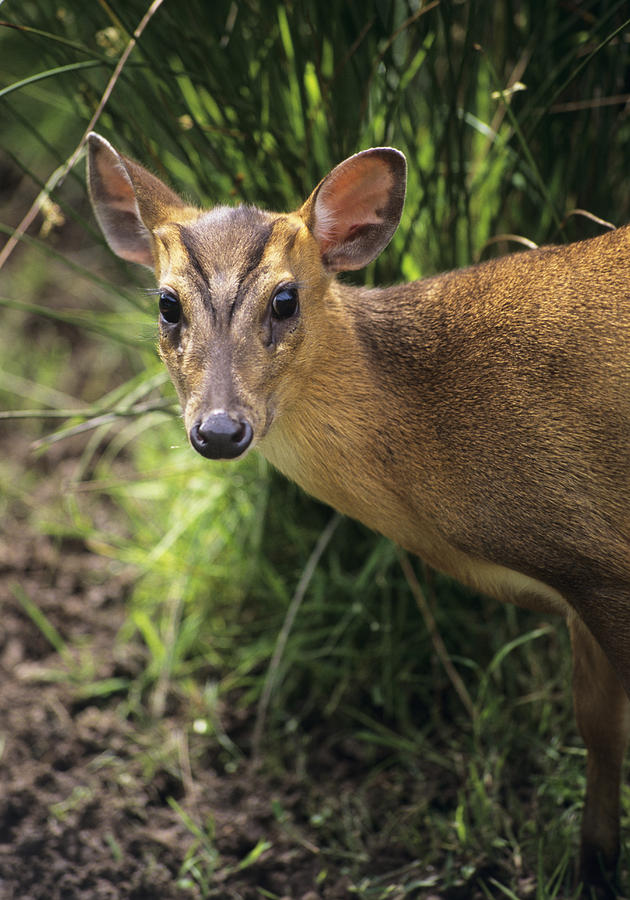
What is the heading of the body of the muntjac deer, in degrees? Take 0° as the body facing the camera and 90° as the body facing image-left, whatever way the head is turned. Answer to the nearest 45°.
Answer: approximately 90°
